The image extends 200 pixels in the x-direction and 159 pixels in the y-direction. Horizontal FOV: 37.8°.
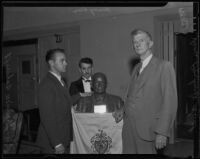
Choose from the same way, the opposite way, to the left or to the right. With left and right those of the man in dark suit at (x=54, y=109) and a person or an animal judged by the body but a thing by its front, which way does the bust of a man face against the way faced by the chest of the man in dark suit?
to the right

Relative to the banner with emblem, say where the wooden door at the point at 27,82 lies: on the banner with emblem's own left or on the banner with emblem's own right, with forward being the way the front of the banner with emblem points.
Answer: on the banner with emblem's own right

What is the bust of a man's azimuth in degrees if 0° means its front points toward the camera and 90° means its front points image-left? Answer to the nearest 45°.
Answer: approximately 0°

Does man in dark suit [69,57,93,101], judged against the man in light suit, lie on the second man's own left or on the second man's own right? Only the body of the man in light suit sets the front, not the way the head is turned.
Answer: on the second man's own right

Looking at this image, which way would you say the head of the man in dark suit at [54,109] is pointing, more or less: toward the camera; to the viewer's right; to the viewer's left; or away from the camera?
to the viewer's right

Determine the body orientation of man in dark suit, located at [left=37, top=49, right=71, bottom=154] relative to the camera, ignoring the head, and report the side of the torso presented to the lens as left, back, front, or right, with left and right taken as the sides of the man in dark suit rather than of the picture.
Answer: right

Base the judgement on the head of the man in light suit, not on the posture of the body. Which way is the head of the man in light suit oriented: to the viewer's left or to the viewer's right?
to the viewer's left
